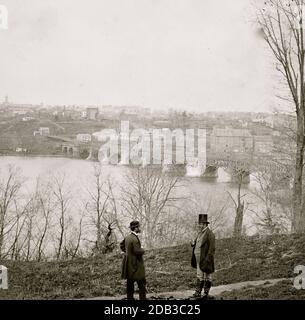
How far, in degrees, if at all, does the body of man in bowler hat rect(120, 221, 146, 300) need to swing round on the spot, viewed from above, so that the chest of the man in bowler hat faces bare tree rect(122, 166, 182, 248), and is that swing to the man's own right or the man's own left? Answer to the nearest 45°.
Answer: approximately 45° to the man's own left

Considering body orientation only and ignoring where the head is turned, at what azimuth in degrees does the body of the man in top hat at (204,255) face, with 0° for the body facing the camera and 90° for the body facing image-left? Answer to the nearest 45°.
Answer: approximately 45°

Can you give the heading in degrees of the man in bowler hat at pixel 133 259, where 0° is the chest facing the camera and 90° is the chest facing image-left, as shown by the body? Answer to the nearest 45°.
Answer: approximately 225°

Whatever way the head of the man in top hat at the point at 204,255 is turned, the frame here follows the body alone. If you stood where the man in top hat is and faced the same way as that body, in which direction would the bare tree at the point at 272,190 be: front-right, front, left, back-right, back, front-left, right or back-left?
back-right

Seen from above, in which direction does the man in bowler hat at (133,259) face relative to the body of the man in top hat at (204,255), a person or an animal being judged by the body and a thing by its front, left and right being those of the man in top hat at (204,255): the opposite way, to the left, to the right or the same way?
the opposite way

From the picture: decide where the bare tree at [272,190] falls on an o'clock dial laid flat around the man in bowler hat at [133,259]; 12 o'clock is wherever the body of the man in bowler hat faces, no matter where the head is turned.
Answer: The bare tree is roughly at 11 o'clock from the man in bowler hat.
